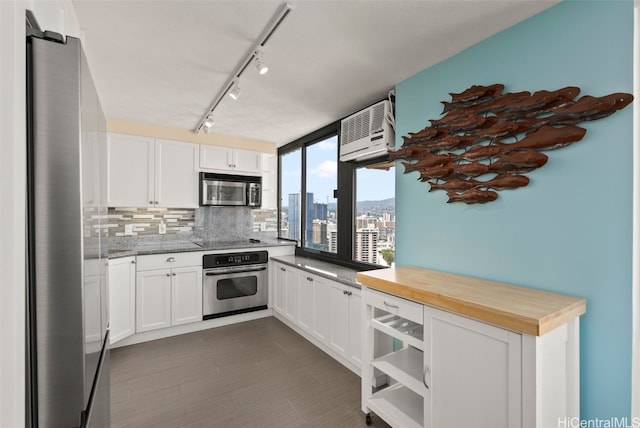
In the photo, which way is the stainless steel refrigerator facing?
to the viewer's right

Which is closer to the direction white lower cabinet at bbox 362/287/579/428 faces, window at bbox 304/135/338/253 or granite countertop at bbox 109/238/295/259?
the granite countertop

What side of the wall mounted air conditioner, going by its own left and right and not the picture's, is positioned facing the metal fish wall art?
left

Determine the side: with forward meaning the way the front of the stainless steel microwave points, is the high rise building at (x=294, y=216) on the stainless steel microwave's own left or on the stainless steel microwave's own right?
on the stainless steel microwave's own left

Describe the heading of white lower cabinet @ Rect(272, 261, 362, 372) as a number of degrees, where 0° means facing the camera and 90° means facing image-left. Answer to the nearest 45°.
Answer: approximately 45°

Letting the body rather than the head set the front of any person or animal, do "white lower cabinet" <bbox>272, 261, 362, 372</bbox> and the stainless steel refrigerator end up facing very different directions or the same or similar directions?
very different directions

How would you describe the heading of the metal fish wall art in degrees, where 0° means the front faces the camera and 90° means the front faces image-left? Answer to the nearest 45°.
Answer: approximately 45°

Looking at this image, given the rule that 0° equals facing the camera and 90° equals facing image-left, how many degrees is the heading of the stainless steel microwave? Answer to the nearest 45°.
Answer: approximately 0°
